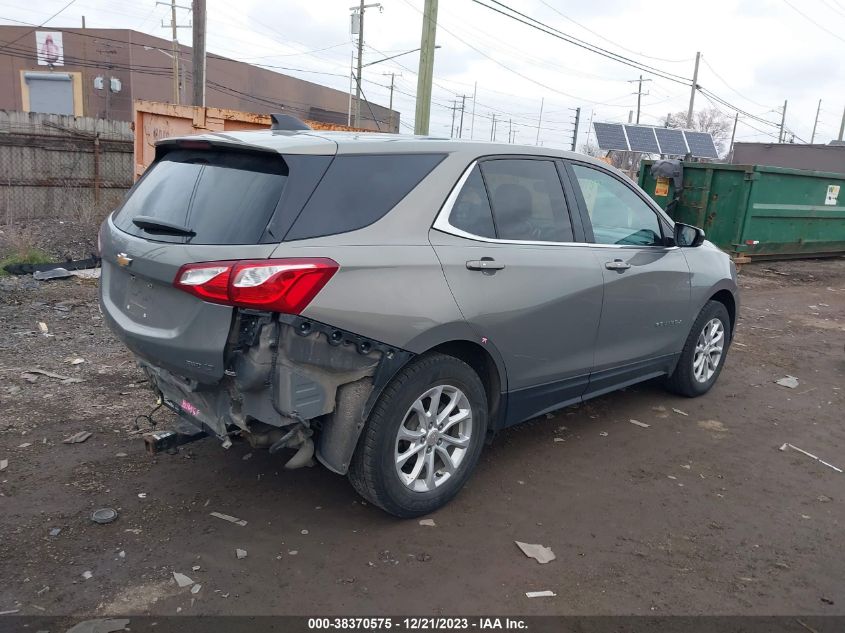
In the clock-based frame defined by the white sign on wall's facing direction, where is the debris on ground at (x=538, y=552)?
The debris on ground is roughly at 12 o'clock from the white sign on wall.

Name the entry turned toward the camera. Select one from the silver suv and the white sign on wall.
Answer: the white sign on wall

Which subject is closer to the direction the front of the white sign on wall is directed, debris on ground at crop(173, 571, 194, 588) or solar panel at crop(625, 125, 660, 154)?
the debris on ground

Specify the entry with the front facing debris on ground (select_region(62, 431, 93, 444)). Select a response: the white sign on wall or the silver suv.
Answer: the white sign on wall

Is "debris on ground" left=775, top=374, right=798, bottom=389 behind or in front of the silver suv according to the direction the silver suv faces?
in front

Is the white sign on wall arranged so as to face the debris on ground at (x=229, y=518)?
yes

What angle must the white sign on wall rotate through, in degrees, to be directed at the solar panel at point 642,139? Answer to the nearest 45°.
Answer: approximately 45° to its left

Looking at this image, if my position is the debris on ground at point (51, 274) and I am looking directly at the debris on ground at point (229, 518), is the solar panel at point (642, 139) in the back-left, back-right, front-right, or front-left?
back-left

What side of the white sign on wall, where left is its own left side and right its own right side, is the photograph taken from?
front

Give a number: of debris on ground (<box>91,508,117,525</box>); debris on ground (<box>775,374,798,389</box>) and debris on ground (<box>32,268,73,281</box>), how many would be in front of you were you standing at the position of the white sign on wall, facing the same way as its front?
3

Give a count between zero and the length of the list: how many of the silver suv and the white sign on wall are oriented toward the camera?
1

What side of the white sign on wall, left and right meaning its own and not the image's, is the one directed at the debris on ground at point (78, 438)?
front

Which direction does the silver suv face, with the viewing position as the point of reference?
facing away from the viewer and to the right of the viewer
